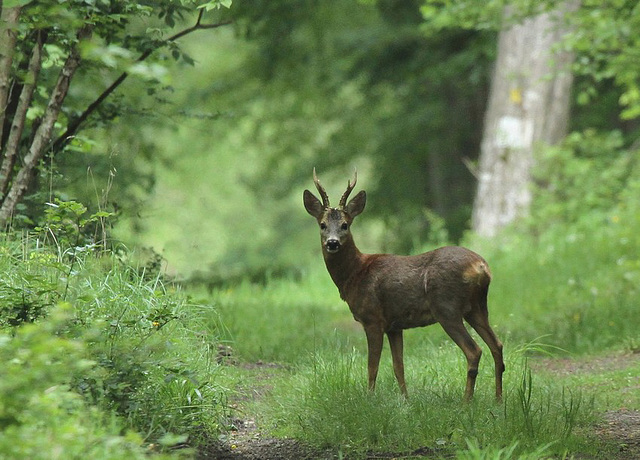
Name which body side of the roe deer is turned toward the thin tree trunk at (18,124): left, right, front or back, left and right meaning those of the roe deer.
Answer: front

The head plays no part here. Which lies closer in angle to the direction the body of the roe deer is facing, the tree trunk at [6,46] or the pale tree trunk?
the tree trunk

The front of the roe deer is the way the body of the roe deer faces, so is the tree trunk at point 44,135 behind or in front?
in front

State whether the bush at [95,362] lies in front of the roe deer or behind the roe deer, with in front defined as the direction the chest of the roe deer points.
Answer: in front

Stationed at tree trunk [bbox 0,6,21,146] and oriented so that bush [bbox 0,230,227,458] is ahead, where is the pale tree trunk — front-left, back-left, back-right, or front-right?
back-left

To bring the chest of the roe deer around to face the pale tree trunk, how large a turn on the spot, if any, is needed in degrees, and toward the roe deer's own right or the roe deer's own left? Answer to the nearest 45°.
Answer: approximately 90° to the roe deer's own right

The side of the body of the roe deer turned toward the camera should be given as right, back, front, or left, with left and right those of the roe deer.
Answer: left

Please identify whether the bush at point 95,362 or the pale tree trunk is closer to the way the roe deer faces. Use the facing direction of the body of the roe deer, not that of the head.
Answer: the bush

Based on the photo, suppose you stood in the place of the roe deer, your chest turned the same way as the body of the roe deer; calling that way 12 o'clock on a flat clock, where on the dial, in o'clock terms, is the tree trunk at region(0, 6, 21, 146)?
The tree trunk is roughly at 12 o'clock from the roe deer.
